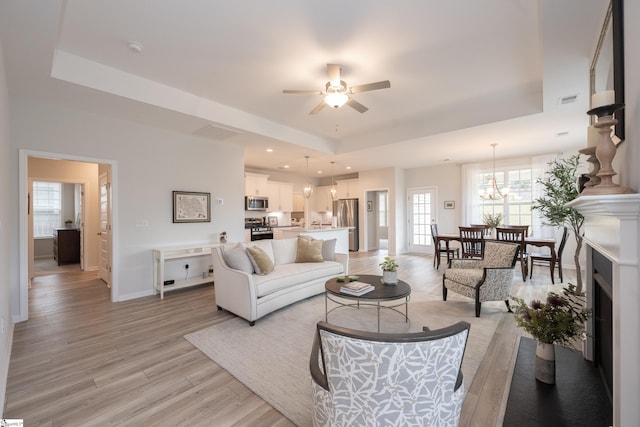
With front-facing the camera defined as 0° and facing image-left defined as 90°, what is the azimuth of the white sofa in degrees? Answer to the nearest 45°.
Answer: approximately 315°

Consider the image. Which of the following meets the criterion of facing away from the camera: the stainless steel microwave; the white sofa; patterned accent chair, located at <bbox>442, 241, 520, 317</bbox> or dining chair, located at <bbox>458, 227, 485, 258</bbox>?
the dining chair

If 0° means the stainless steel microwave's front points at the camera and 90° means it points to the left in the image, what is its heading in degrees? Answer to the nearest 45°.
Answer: approximately 315°

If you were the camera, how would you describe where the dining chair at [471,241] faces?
facing away from the viewer

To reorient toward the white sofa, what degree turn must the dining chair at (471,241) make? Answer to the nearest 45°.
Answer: approximately 135° to its left

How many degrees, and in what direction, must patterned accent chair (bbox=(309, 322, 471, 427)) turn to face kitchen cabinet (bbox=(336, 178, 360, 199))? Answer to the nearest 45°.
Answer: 0° — it already faces it

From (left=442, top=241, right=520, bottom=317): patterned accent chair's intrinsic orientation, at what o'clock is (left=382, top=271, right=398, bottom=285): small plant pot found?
The small plant pot is roughly at 12 o'clock from the patterned accent chair.

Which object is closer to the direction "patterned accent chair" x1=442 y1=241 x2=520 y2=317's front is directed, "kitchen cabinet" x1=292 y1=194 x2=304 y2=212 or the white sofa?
the white sofa

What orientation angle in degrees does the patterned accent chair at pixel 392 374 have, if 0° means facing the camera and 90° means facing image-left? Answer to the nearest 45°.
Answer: approximately 180°

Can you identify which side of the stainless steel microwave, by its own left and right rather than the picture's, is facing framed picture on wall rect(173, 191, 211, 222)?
right

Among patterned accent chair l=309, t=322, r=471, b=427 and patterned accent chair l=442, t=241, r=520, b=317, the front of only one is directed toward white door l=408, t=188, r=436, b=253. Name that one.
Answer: patterned accent chair l=309, t=322, r=471, b=427
